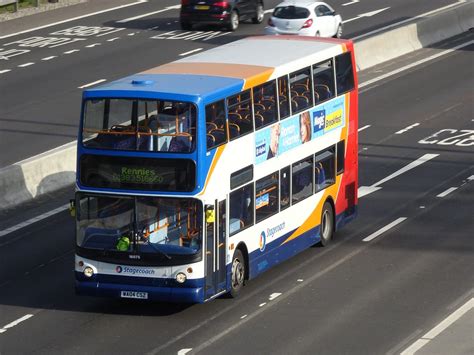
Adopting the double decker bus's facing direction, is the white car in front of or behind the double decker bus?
behind

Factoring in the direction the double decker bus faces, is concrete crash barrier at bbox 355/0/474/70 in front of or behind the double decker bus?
behind

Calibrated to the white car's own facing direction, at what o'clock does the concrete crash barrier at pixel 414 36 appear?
The concrete crash barrier is roughly at 2 o'clock from the white car.

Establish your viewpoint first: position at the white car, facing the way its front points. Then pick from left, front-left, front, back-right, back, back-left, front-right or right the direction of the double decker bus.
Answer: back-right

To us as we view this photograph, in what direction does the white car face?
facing away from the viewer and to the right of the viewer

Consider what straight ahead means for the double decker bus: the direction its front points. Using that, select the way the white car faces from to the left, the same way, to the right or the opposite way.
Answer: the opposite way

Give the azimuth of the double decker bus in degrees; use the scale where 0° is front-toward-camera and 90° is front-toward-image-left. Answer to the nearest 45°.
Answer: approximately 45°

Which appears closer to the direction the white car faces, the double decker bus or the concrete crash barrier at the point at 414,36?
the concrete crash barrier
